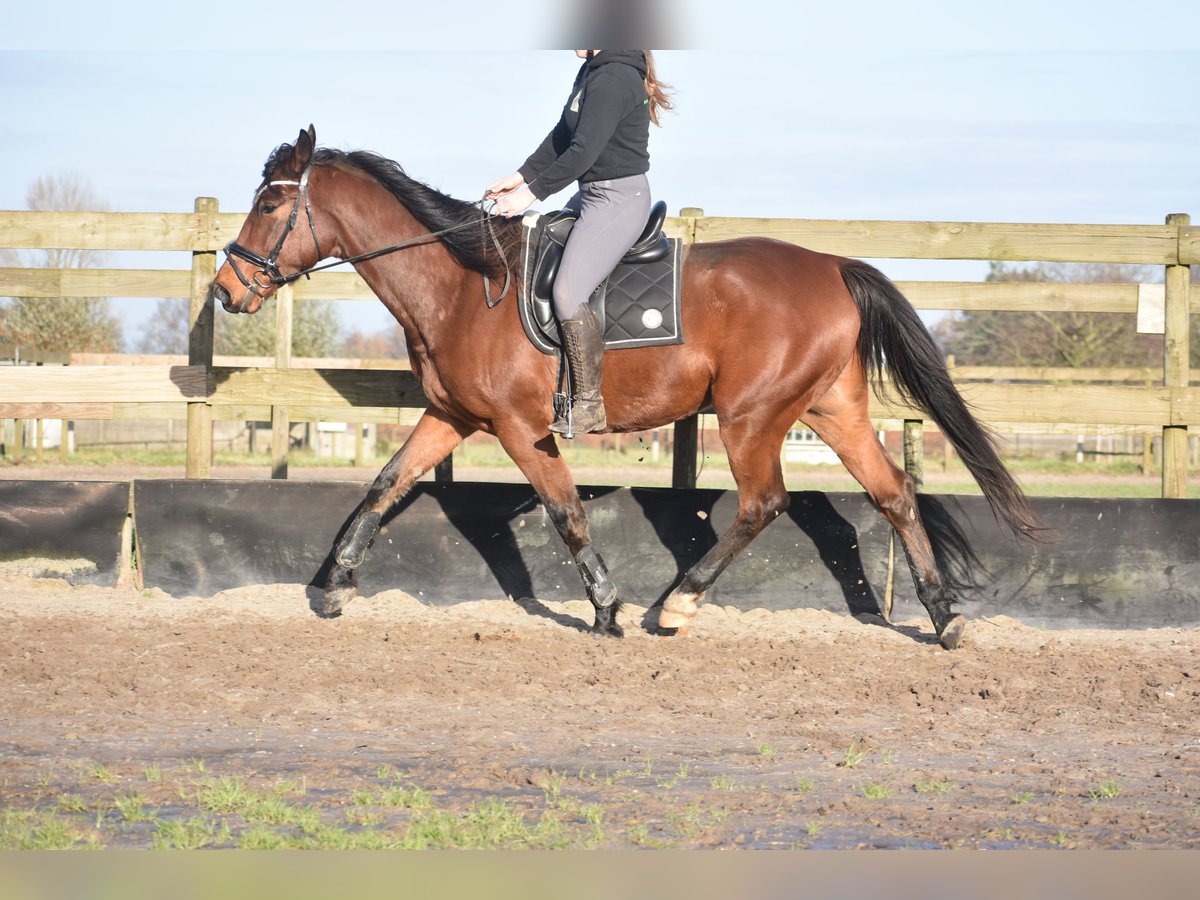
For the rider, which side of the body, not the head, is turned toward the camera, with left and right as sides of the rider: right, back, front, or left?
left

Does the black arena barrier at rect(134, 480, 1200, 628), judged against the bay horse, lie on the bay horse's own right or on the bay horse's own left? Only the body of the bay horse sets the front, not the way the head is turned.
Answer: on the bay horse's own right

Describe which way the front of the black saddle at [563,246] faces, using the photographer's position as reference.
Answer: facing to the left of the viewer

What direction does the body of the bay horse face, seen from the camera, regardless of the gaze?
to the viewer's left

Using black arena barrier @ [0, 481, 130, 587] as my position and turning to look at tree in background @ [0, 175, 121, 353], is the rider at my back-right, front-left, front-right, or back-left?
back-right

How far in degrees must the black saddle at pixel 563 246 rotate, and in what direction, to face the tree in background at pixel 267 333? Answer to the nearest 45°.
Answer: approximately 90° to its right

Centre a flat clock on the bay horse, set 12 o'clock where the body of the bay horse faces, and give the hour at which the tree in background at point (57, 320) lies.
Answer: The tree in background is roughly at 2 o'clock from the bay horse.

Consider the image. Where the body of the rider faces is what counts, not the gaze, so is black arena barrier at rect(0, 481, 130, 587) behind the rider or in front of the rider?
in front
